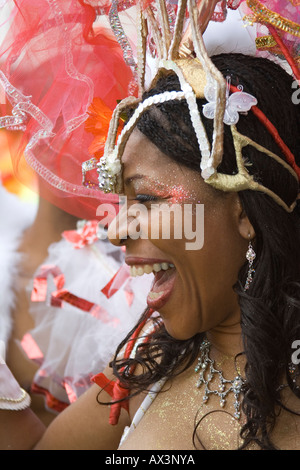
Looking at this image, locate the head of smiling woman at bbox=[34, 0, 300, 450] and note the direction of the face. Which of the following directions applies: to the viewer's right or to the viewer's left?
to the viewer's left

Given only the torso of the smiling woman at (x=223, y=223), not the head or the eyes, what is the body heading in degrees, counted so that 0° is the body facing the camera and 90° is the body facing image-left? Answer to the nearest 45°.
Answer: approximately 45°
